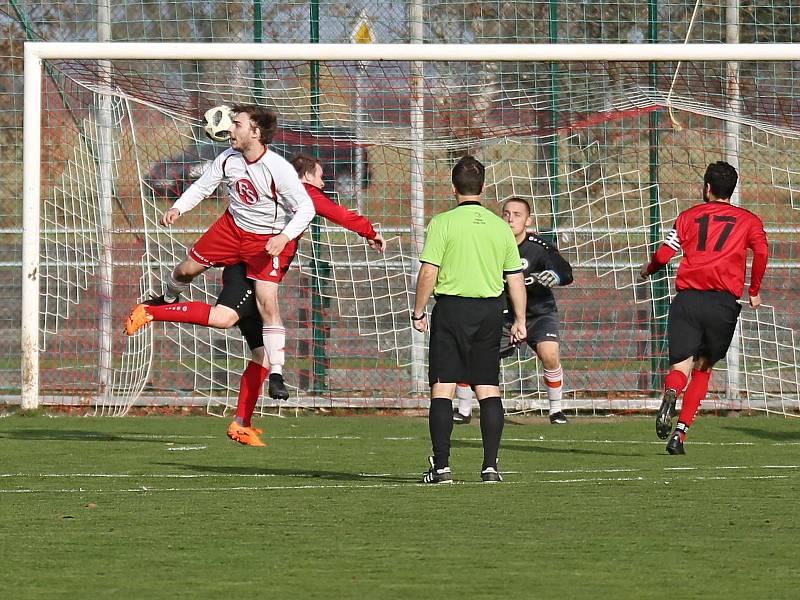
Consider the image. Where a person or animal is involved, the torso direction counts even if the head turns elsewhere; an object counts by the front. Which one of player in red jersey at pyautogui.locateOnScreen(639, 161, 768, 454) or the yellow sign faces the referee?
the yellow sign

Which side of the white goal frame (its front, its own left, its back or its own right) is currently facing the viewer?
front

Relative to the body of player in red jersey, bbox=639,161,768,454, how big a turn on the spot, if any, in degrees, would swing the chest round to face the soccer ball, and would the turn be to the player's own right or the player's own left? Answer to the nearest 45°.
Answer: approximately 90° to the player's own left

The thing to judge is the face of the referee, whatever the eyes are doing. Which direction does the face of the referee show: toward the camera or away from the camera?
away from the camera

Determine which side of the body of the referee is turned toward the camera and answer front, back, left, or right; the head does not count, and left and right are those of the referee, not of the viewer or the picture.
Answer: back

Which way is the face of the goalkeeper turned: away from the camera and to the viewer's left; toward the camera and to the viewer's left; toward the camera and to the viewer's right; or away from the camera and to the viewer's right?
toward the camera and to the viewer's left

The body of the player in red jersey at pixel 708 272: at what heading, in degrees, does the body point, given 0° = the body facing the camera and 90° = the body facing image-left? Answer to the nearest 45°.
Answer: approximately 180°

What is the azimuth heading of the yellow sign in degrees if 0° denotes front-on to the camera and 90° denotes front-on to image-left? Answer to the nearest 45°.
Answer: approximately 0°

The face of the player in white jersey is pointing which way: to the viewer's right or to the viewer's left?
to the viewer's left
